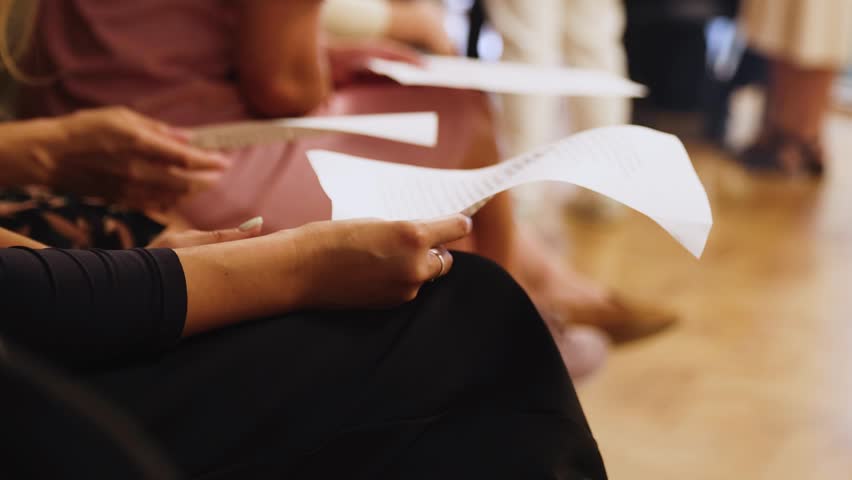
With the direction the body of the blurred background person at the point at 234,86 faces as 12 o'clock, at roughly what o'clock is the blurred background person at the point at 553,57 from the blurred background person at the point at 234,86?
the blurred background person at the point at 553,57 is roughly at 10 o'clock from the blurred background person at the point at 234,86.

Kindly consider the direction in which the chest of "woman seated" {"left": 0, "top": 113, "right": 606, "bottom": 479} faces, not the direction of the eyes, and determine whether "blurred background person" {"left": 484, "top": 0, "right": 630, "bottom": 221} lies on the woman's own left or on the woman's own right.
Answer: on the woman's own left

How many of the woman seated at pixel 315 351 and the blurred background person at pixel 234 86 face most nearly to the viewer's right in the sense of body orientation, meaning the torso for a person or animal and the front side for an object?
2

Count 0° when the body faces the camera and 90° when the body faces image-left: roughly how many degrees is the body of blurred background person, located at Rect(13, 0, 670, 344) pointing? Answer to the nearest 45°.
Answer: approximately 270°

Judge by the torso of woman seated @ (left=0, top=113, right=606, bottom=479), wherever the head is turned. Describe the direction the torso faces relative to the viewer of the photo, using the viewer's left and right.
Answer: facing to the right of the viewer

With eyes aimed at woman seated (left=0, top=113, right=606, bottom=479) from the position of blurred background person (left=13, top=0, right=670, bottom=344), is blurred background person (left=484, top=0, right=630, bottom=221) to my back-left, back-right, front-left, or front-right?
back-left
